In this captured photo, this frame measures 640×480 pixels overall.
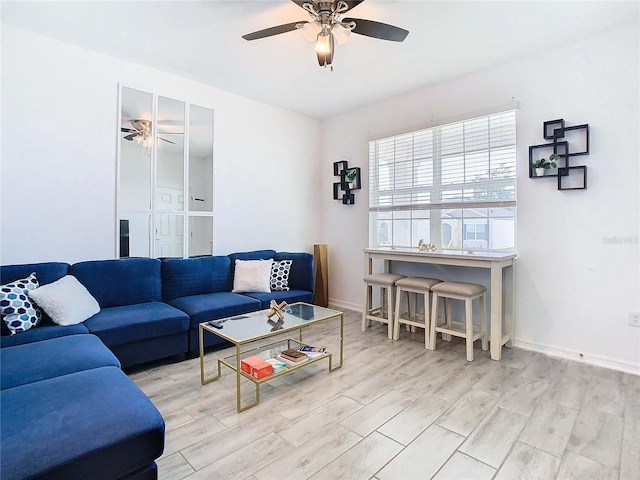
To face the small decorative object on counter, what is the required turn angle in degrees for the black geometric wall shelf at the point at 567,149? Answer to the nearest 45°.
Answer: approximately 45° to its right

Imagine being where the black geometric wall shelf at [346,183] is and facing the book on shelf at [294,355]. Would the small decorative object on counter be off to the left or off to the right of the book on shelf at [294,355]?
left

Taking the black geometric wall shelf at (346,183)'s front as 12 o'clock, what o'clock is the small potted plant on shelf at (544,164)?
The small potted plant on shelf is roughly at 9 o'clock from the black geometric wall shelf.

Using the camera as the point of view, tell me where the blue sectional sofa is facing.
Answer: facing the viewer and to the right of the viewer

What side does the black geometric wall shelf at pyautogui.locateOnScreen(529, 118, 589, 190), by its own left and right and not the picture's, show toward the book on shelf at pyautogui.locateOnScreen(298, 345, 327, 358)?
front

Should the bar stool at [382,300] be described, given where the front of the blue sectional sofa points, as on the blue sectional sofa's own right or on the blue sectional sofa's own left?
on the blue sectional sofa's own left

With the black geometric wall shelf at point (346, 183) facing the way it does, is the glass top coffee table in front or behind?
in front

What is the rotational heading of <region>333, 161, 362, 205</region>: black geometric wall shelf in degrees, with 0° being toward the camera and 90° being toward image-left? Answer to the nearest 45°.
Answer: approximately 45°

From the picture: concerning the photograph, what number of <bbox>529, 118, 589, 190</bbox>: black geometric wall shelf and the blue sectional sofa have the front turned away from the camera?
0

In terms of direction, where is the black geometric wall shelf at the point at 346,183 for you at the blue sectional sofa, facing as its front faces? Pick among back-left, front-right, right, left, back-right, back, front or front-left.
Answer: left

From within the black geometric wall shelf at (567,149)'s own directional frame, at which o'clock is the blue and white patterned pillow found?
The blue and white patterned pillow is roughly at 12 o'clock from the black geometric wall shelf.

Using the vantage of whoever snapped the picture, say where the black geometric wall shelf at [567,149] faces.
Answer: facing the viewer and to the left of the viewer

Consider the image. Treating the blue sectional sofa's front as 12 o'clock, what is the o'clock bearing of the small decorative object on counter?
The small decorative object on counter is roughly at 10 o'clock from the blue sectional sofa.

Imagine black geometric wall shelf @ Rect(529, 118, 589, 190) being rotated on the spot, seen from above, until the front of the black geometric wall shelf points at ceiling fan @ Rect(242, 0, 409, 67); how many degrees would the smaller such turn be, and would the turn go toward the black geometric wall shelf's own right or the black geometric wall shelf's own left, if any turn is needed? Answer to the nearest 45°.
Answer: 0° — it already faces it

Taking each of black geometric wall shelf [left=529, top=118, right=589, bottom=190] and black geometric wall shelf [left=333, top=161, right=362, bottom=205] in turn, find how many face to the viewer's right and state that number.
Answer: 0

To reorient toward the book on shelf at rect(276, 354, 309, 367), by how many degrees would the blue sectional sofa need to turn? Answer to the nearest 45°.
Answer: approximately 45° to its left

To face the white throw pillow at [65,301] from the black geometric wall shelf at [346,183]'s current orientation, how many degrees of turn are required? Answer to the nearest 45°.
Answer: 0° — it already faces it

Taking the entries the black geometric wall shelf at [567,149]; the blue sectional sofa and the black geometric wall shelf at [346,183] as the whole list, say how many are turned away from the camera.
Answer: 0
